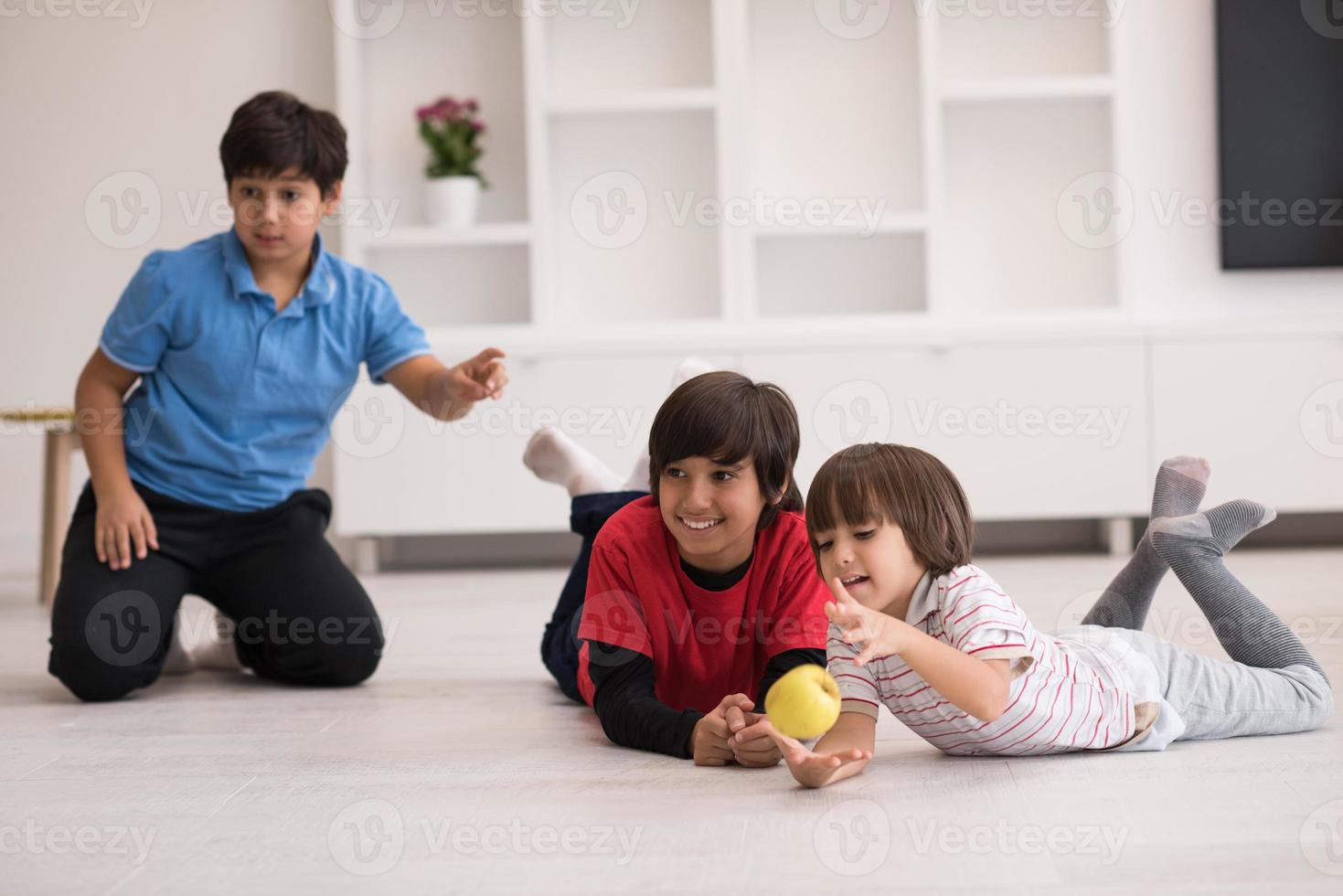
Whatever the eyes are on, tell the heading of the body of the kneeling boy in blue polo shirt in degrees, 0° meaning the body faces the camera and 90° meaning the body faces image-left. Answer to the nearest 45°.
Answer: approximately 0°

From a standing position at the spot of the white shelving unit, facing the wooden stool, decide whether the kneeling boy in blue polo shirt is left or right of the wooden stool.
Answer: left

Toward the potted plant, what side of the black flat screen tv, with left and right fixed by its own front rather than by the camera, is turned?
right

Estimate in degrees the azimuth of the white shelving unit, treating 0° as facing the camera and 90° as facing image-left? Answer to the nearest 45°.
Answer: approximately 0°

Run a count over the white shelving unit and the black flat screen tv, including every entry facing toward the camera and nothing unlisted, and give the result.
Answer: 2

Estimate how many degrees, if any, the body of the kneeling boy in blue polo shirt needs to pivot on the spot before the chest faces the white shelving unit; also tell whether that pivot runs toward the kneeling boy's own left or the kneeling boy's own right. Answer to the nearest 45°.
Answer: approximately 135° to the kneeling boy's own left

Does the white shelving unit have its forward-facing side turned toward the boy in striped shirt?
yes

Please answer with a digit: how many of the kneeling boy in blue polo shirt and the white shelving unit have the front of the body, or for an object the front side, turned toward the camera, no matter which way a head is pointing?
2
